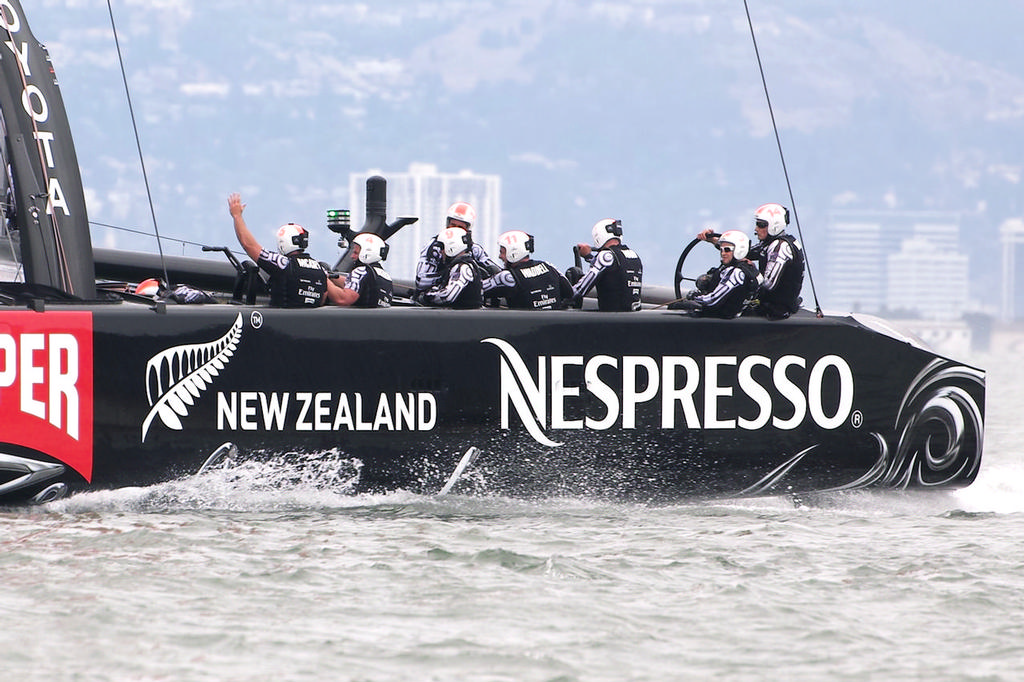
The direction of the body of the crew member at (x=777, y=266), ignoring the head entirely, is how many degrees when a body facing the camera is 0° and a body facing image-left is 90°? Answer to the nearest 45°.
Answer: approximately 90°

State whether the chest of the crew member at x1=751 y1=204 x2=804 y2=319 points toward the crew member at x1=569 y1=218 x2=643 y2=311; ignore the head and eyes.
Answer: yes

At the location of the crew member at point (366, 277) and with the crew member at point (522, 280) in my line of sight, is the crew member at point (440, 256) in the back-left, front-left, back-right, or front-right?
front-left

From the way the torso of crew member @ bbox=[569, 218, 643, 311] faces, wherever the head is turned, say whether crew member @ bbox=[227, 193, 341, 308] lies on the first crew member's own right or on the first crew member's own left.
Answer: on the first crew member's own left

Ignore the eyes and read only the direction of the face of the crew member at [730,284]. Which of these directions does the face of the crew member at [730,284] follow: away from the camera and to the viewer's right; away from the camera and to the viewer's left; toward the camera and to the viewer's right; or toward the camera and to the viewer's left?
toward the camera and to the viewer's left

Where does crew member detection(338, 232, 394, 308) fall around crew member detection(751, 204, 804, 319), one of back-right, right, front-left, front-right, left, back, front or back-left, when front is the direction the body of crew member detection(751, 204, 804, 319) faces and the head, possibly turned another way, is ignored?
front

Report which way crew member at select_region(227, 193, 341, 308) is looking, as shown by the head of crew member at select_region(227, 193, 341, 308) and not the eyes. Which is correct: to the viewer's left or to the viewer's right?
to the viewer's right
